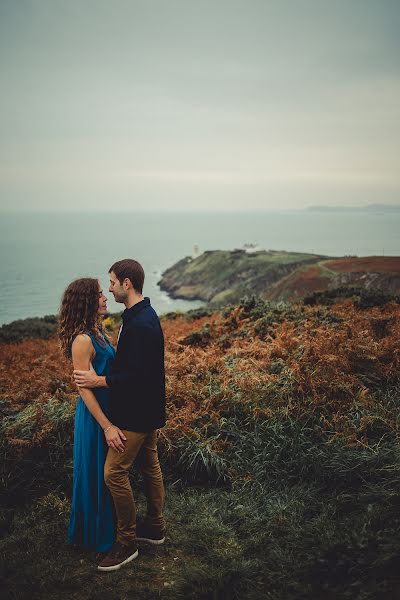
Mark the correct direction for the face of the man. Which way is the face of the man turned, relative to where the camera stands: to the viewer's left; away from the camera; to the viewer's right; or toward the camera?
to the viewer's left

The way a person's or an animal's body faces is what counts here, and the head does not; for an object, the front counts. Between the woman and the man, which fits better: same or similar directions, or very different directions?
very different directions

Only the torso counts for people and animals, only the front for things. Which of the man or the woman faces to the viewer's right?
the woman

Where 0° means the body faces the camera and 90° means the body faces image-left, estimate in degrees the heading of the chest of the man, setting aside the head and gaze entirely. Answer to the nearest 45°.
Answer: approximately 90°

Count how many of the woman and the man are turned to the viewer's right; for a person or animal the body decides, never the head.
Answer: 1

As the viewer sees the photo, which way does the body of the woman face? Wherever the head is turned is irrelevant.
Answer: to the viewer's right

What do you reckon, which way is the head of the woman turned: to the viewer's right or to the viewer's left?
to the viewer's right
